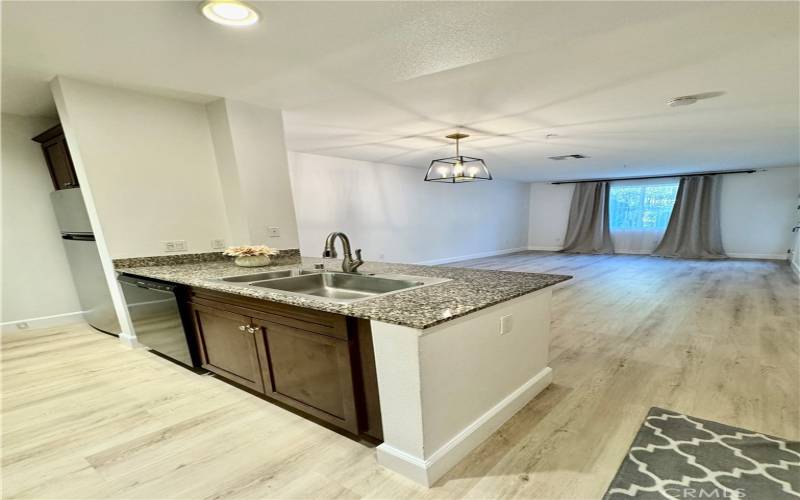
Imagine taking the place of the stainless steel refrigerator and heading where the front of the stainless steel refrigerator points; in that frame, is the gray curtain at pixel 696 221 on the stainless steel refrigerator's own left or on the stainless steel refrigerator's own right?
on the stainless steel refrigerator's own left

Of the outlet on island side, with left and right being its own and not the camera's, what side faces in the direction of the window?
left

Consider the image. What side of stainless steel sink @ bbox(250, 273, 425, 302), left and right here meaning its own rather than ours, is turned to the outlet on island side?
left

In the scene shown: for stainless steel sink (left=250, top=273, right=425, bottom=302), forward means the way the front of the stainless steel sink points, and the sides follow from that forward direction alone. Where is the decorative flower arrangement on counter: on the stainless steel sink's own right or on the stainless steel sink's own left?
on the stainless steel sink's own right

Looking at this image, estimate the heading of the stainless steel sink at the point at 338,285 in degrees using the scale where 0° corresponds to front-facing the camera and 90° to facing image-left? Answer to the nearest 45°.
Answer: approximately 45°

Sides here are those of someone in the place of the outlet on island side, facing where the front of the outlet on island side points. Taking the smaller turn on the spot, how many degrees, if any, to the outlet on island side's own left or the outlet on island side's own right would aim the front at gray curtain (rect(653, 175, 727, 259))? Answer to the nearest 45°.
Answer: approximately 90° to the outlet on island side's own left

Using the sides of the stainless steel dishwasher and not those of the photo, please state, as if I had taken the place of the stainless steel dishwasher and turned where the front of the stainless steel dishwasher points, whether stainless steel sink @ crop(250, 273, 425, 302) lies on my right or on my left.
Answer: on my left

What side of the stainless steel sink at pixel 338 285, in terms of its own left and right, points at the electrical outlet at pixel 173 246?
right
